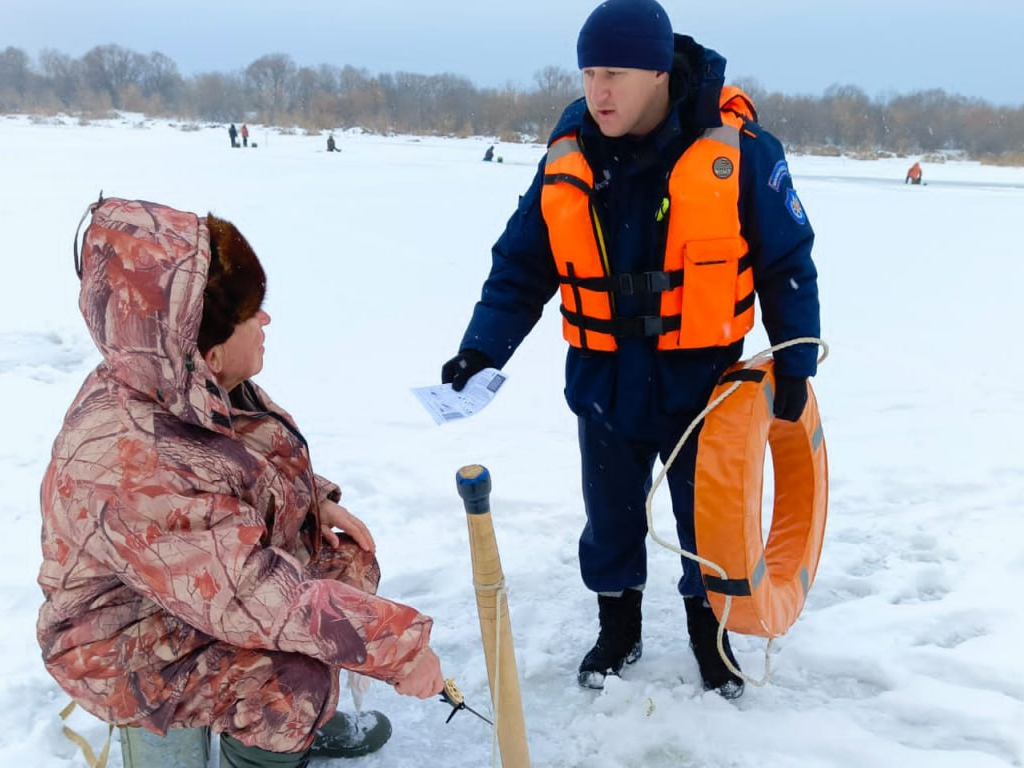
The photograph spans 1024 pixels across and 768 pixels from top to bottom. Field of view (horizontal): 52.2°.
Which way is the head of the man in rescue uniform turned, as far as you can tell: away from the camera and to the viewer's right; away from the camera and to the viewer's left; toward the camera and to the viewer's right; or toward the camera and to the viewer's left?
toward the camera and to the viewer's left

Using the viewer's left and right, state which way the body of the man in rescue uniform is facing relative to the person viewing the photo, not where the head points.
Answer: facing the viewer and to the left of the viewer

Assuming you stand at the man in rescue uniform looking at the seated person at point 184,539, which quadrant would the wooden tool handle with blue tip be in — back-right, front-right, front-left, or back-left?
front-left

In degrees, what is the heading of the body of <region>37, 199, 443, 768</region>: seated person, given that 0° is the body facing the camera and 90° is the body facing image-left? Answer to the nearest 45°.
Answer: approximately 270°

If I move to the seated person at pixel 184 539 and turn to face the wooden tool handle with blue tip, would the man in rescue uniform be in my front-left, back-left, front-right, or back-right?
front-left

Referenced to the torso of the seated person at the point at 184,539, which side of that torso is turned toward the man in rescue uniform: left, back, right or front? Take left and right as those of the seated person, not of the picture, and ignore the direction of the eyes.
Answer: front

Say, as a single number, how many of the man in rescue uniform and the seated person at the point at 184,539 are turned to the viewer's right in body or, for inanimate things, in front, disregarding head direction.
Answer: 1

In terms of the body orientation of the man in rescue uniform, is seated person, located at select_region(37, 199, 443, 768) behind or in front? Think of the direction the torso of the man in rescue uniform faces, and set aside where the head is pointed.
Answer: in front

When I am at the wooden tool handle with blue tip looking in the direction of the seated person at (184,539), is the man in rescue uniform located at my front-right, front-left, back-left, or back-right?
back-right

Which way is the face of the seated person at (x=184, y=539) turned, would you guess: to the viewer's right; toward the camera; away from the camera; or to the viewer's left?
to the viewer's right

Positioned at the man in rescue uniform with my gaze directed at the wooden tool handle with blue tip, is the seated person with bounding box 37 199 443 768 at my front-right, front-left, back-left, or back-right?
front-right

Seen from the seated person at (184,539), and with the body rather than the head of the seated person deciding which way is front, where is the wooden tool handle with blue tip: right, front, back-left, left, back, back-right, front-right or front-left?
front
